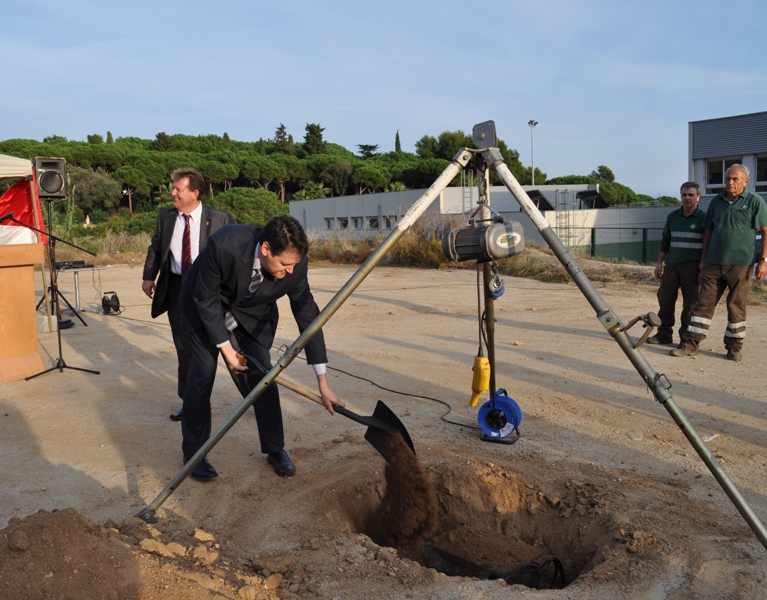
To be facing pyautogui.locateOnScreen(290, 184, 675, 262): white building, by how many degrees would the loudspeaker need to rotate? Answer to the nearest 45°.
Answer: approximately 135° to its left

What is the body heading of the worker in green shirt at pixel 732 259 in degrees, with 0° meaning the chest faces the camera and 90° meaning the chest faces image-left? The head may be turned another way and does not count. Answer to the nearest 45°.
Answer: approximately 45°

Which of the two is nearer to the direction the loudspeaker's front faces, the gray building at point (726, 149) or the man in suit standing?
the man in suit standing

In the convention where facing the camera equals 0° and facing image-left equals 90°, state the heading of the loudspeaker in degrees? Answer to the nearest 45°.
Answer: approximately 0°

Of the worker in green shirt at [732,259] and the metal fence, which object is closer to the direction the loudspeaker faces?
the worker in green shirt
